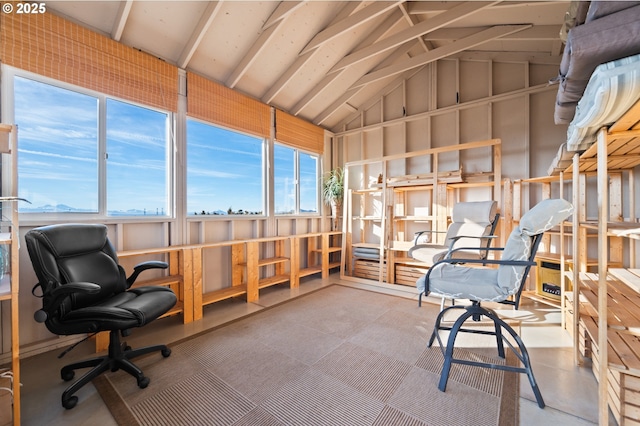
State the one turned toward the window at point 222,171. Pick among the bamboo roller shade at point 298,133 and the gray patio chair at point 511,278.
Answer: the gray patio chair

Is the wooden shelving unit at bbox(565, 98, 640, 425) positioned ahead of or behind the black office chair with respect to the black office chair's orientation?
ahead

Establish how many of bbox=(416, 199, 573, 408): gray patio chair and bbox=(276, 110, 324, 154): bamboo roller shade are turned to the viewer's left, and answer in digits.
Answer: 1

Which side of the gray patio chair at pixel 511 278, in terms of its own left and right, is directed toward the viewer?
left

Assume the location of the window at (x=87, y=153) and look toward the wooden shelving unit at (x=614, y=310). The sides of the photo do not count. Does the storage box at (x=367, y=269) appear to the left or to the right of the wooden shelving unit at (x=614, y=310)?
left
